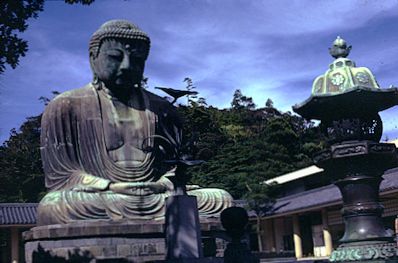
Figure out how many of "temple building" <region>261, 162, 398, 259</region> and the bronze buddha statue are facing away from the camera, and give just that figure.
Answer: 0

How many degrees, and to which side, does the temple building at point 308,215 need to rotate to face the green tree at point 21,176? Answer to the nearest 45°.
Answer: approximately 45° to its right

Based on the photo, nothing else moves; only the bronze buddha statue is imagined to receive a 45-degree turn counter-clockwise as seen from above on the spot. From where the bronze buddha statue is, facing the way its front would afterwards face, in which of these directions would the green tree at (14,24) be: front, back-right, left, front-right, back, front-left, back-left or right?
right

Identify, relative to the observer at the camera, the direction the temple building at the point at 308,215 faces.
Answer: facing the viewer and to the left of the viewer

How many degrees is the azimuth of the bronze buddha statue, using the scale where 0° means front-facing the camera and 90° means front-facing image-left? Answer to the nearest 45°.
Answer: approximately 315°

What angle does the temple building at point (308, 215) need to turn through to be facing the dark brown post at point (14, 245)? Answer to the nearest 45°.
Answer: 0° — it already faces it
